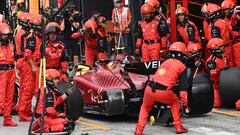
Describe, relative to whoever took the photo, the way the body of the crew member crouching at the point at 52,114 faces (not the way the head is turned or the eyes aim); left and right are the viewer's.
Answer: facing to the right of the viewer

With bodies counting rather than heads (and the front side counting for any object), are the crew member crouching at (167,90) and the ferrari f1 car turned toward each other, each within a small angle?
no

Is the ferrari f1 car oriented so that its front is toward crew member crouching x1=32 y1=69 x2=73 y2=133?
no

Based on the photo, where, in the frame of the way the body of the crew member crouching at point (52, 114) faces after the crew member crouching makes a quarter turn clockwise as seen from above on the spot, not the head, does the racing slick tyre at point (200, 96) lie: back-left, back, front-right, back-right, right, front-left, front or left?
left

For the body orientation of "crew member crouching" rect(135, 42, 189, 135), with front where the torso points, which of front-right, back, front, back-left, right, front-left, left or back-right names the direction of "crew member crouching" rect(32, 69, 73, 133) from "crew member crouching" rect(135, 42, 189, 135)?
back-left

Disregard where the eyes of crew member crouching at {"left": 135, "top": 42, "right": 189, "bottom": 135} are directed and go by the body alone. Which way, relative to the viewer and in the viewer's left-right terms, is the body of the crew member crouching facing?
facing away from the viewer and to the right of the viewer

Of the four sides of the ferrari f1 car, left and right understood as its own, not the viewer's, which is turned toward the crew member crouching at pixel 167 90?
back

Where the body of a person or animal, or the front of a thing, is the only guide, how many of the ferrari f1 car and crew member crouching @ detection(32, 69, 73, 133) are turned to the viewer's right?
1

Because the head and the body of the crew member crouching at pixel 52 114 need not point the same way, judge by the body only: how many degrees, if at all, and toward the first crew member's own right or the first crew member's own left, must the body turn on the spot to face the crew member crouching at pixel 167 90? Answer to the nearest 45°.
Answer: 0° — they already face them

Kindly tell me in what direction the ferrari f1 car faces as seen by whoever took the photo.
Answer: facing away from the viewer and to the left of the viewer
